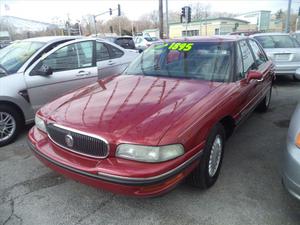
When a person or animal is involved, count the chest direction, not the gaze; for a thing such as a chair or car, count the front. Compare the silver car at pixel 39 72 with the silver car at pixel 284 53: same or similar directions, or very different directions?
very different directions

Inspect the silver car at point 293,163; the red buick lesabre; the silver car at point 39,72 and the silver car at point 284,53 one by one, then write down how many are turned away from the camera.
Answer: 1

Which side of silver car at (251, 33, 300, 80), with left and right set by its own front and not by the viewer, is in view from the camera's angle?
back

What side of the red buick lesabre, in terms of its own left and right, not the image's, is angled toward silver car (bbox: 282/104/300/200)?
left

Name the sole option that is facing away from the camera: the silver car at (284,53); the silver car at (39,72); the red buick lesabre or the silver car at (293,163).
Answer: the silver car at (284,53)

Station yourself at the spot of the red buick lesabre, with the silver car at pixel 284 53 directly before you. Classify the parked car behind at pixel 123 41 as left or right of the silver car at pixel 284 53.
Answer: left

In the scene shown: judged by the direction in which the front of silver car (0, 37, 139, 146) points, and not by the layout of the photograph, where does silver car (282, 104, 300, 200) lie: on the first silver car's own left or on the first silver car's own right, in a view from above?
on the first silver car's own left

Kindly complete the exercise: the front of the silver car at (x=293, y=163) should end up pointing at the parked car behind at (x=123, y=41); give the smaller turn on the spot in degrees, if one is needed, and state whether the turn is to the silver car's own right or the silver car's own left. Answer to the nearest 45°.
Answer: approximately 90° to the silver car's own right

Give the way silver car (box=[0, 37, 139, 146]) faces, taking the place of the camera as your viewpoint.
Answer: facing the viewer and to the left of the viewer

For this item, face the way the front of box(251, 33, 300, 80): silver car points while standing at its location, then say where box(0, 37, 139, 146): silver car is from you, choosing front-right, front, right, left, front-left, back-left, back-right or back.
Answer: back-left

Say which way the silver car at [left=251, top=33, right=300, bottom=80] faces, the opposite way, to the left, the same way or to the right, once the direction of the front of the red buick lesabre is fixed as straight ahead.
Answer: the opposite way
